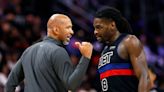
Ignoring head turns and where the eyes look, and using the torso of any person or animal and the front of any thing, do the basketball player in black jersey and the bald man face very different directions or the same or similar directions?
very different directions

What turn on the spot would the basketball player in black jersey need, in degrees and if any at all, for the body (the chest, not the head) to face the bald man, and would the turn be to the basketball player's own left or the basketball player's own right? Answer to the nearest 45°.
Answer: approximately 45° to the basketball player's own right

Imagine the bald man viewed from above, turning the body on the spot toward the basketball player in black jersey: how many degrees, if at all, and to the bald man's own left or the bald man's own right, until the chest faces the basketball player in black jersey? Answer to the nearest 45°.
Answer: approximately 45° to the bald man's own right

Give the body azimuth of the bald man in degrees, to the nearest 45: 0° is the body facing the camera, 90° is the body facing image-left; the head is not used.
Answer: approximately 225°

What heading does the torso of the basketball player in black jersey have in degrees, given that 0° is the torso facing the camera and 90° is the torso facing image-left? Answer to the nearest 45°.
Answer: approximately 45°

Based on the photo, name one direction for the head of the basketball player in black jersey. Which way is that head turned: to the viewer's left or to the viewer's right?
to the viewer's left

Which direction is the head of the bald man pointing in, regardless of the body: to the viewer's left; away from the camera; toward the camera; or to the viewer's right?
to the viewer's right
